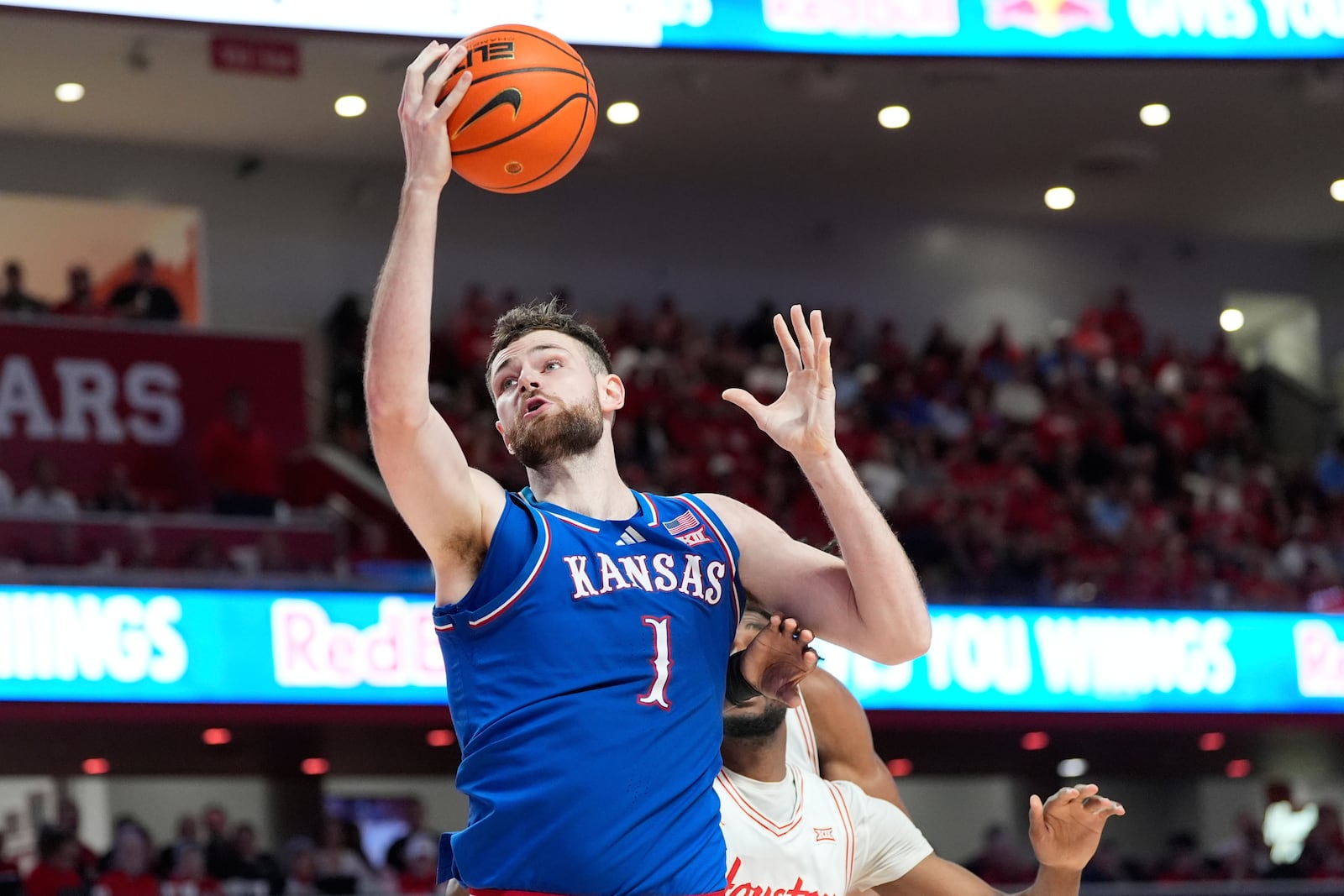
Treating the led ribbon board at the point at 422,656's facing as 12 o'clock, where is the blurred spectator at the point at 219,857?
The blurred spectator is roughly at 2 o'clock from the led ribbon board.

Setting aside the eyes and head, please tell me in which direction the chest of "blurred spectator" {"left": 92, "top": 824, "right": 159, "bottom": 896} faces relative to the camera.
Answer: toward the camera

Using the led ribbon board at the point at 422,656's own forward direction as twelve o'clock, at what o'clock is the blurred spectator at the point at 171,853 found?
The blurred spectator is roughly at 2 o'clock from the led ribbon board.

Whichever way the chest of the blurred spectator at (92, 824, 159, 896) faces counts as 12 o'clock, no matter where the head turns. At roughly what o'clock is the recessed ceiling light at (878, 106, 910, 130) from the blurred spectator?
The recessed ceiling light is roughly at 8 o'clock from the blurred spectator.

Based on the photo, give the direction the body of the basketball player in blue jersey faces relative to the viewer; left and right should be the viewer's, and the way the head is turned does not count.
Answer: facing the viewer and to the right of the viewer

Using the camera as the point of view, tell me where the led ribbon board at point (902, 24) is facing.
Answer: facing the viewer

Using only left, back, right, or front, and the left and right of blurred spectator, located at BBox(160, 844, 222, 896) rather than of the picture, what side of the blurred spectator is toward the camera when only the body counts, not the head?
front

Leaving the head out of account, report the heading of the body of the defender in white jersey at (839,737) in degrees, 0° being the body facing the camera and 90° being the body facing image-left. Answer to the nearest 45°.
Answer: approximately 45°

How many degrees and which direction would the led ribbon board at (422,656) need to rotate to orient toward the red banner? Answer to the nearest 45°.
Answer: approximately 135° to its right

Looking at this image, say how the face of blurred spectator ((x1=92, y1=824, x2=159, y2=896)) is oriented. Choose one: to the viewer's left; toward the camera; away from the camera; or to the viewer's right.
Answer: toward the camera

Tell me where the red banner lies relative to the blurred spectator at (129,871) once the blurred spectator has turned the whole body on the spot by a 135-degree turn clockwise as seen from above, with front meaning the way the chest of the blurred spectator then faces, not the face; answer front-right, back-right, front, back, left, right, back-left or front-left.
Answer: front-right

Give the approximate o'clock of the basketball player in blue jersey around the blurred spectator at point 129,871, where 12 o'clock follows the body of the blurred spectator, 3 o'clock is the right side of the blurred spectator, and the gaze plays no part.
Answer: The basketball player in blue jersey is roughly at 12 o'clock from the blurred spectator.

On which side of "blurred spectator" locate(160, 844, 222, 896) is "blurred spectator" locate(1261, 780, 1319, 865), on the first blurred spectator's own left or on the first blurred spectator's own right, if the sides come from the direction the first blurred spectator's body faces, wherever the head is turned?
on the first blurred spectator's own left

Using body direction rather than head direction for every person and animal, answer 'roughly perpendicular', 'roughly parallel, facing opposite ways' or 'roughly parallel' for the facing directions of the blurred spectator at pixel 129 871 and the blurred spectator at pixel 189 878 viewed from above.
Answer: roughly parallel
